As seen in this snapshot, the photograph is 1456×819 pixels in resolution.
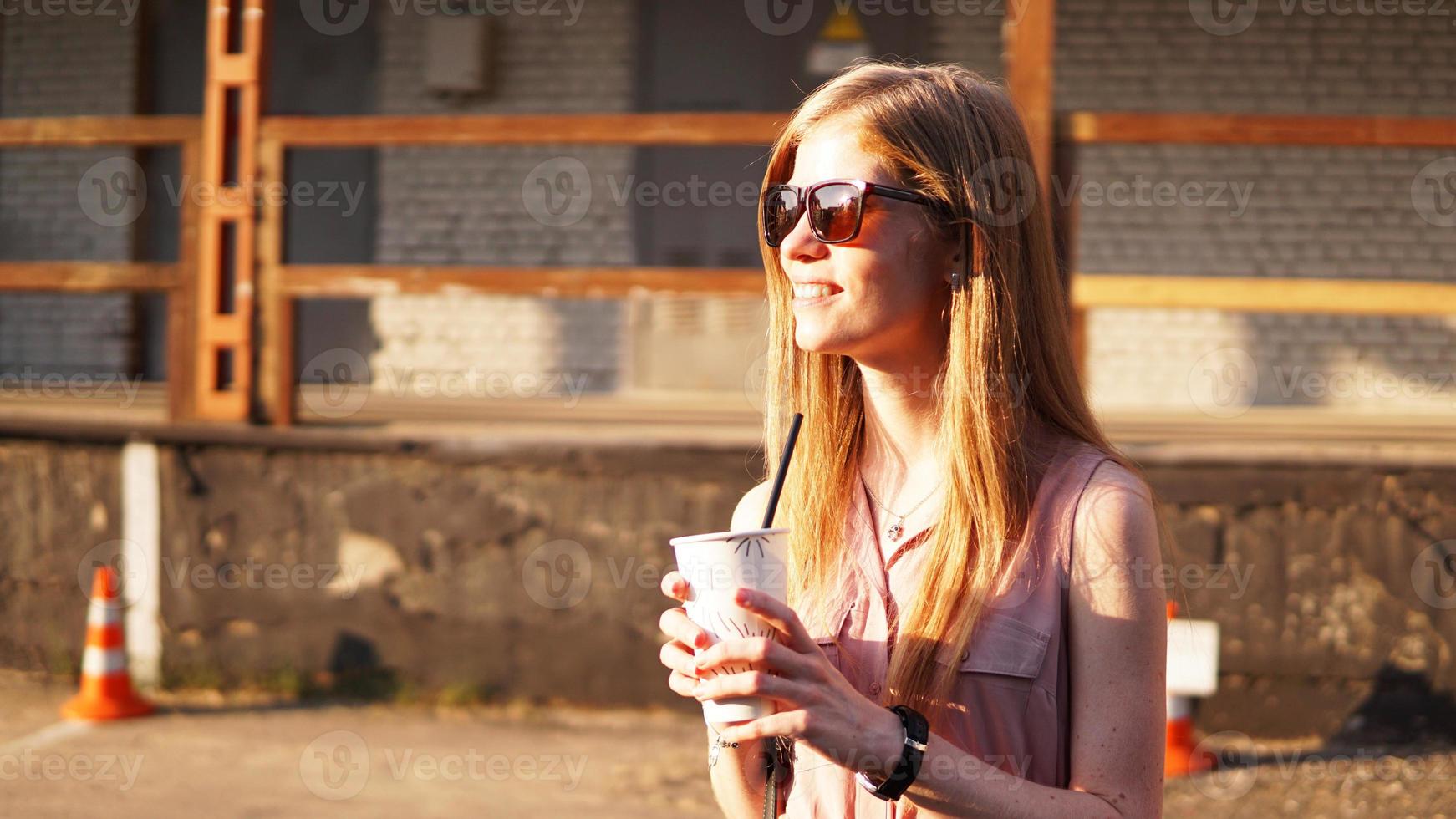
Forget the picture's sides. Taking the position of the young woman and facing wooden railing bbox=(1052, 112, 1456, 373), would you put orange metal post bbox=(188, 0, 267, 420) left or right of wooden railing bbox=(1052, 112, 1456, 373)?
left

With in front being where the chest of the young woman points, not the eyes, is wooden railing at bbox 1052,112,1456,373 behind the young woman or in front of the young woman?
behind

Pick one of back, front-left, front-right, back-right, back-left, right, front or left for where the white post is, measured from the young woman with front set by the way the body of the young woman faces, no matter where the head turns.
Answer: right

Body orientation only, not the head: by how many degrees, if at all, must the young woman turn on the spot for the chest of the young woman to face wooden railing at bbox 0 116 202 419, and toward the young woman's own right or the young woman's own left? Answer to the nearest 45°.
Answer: approximately 90° to the young woman's own right

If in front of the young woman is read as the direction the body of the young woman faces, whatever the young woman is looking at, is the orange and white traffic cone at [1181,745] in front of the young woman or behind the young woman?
behind

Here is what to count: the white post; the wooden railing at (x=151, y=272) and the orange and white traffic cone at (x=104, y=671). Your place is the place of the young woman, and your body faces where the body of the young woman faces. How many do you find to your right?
3

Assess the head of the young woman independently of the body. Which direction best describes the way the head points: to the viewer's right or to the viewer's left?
to the viewer's left

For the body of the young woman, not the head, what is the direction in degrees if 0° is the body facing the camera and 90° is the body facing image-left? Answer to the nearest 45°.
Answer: approximately 45°

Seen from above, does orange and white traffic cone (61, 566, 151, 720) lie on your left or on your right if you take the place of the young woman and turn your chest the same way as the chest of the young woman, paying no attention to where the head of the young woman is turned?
on your right

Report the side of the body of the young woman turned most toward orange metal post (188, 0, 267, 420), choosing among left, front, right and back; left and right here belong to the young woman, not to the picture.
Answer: right
